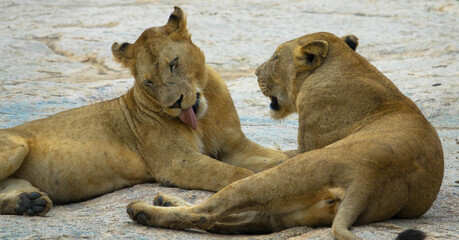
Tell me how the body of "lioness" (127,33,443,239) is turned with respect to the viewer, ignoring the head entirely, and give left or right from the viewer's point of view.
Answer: facing away from the viewer and to the left of the viewer
